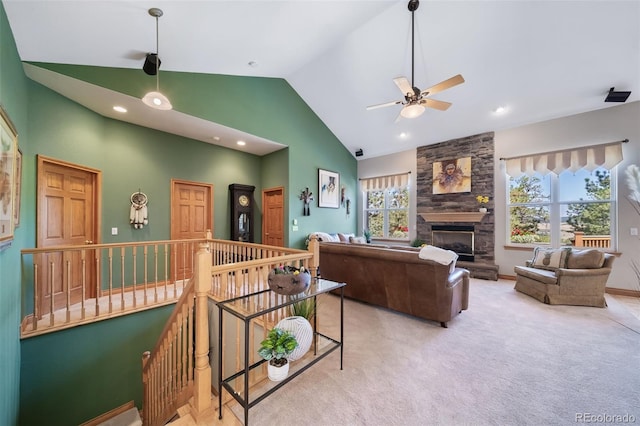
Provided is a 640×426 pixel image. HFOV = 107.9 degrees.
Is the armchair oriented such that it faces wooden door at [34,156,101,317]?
yes

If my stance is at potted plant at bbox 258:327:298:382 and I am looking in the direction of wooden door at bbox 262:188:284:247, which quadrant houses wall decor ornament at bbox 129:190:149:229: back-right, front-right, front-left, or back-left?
front-left

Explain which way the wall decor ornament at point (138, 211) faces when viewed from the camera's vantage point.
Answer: facing the viewer

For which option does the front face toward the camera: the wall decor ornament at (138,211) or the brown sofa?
the wall decor ornament

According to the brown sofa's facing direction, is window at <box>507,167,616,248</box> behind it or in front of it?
in front

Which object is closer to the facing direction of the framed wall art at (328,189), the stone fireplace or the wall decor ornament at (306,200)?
the stone fireplace

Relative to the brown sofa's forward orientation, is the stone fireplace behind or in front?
in front

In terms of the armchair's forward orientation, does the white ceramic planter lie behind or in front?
in front

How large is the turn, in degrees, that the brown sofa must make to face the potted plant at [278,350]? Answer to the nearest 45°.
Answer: approximately 180°

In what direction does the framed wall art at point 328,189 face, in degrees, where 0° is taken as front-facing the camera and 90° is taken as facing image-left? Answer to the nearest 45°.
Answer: approximately 315°

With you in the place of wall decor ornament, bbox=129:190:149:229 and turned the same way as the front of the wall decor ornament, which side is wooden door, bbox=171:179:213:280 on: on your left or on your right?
on your left

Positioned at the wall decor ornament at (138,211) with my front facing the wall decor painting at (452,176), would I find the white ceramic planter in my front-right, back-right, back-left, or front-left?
front-right

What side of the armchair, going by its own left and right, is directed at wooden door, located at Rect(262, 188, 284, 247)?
front

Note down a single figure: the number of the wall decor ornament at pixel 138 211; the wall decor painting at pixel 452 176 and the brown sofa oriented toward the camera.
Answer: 2

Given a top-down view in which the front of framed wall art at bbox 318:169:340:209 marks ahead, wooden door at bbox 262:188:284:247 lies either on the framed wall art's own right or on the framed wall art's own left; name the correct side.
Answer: on the framed wall art's own right

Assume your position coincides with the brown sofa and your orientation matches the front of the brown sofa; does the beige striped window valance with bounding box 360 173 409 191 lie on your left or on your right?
on your left

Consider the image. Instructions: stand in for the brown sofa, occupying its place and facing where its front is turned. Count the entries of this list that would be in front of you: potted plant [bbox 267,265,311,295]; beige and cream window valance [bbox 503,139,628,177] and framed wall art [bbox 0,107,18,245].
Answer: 1

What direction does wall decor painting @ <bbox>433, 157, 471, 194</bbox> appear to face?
toward the camera
